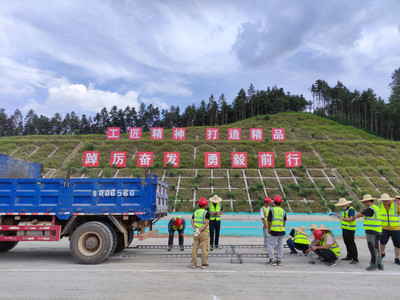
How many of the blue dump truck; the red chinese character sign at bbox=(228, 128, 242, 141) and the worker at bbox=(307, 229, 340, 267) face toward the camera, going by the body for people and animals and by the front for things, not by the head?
1

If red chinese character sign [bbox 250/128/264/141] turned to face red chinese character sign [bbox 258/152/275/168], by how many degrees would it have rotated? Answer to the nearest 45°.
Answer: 0° — it already faces it

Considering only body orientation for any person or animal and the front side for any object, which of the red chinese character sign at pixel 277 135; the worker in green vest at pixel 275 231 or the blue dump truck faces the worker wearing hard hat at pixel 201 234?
the red chinese character sign

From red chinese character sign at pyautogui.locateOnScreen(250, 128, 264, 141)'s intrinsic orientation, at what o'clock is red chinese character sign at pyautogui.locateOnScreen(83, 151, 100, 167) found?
red chinese character sign at pyautogui.locateOnScreen(83, 151, 100, 167) is roughly at 2 o'clock from red chinese character sign at pyautogui.locateOnScreen(250, 128, 264, 141).

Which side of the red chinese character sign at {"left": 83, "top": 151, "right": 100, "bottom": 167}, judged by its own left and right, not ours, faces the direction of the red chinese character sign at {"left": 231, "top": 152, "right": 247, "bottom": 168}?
left

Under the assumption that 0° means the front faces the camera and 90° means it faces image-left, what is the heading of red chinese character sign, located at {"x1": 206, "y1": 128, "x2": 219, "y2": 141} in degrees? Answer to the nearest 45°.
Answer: approximately 0°

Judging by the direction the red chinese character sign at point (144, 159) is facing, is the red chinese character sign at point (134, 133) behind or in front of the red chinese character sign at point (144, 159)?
behind

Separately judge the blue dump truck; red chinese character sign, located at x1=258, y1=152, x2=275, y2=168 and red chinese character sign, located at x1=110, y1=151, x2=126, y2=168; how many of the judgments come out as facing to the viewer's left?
1

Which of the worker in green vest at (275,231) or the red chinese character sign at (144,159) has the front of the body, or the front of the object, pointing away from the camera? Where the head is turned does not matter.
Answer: the worker in green vest

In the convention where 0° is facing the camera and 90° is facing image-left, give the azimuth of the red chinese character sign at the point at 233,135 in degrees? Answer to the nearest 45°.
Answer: approximately 0°

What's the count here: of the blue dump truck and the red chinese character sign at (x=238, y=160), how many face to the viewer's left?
1

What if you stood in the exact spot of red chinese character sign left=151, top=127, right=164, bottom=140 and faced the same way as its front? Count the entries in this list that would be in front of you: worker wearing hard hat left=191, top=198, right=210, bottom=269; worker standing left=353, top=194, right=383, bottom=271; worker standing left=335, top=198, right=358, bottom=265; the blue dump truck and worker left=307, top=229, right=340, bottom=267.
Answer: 5
